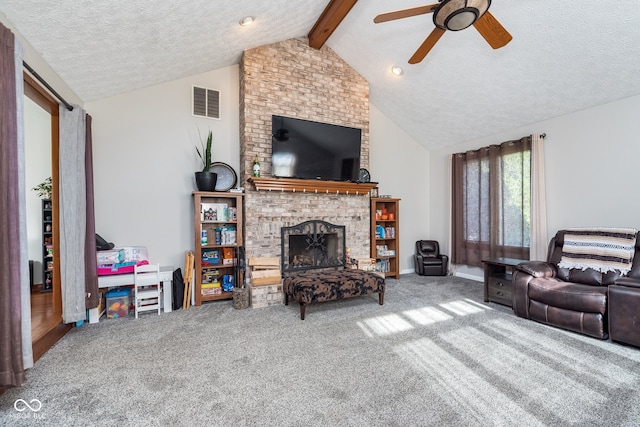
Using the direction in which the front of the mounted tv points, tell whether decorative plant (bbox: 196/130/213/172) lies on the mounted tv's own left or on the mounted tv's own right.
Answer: on the mounted tv's own right

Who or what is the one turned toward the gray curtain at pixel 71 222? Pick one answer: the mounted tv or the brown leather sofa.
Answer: the brown leather sofa

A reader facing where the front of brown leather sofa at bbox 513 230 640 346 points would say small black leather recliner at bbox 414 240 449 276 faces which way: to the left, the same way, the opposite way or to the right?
to the left

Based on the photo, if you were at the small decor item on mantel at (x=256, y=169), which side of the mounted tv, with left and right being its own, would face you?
right

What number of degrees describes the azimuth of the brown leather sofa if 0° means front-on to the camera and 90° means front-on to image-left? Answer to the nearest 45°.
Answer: approximately 45°

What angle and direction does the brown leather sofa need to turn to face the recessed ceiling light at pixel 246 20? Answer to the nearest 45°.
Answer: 0° — it already faces it

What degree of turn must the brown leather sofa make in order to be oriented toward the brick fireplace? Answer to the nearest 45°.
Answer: approximately 45° to its right

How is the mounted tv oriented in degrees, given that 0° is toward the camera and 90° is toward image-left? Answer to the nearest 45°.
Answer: approximately 315°

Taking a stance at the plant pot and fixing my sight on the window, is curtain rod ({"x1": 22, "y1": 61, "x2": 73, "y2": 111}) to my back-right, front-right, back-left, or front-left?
back-right

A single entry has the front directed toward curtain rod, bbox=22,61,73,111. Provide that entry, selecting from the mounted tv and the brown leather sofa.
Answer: the brown leather sofa
